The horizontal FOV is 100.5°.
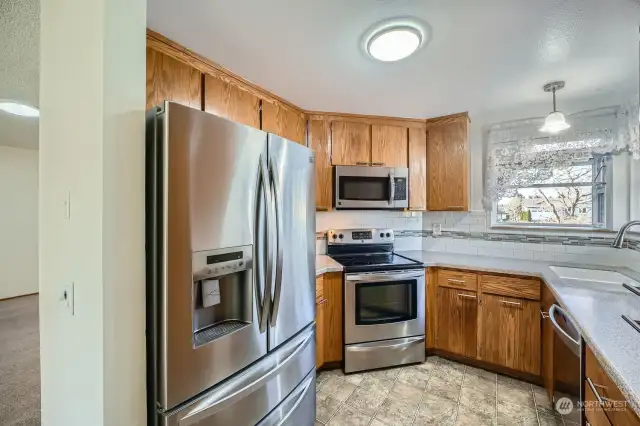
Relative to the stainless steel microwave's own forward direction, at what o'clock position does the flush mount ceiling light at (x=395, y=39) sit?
The flush mount ceiling light is roughly at 12 o'clock from the stainless steel microwave.

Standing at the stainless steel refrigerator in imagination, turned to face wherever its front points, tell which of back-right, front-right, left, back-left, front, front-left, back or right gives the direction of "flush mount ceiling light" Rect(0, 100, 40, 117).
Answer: back

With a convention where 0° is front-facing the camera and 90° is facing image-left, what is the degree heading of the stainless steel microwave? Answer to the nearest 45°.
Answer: approximately 0°

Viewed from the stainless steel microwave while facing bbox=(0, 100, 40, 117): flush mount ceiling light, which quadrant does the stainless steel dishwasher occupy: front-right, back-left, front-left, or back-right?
back-left

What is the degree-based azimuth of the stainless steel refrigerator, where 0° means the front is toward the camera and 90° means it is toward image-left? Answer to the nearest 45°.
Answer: approximately 315°

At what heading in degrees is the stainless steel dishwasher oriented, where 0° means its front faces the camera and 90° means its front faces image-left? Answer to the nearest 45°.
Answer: approximately 90°

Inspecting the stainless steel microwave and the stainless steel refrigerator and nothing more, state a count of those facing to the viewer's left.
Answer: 0

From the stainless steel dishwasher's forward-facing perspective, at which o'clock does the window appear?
The window is roughly at 3 o'clock from the stainless steel dishwasher.
